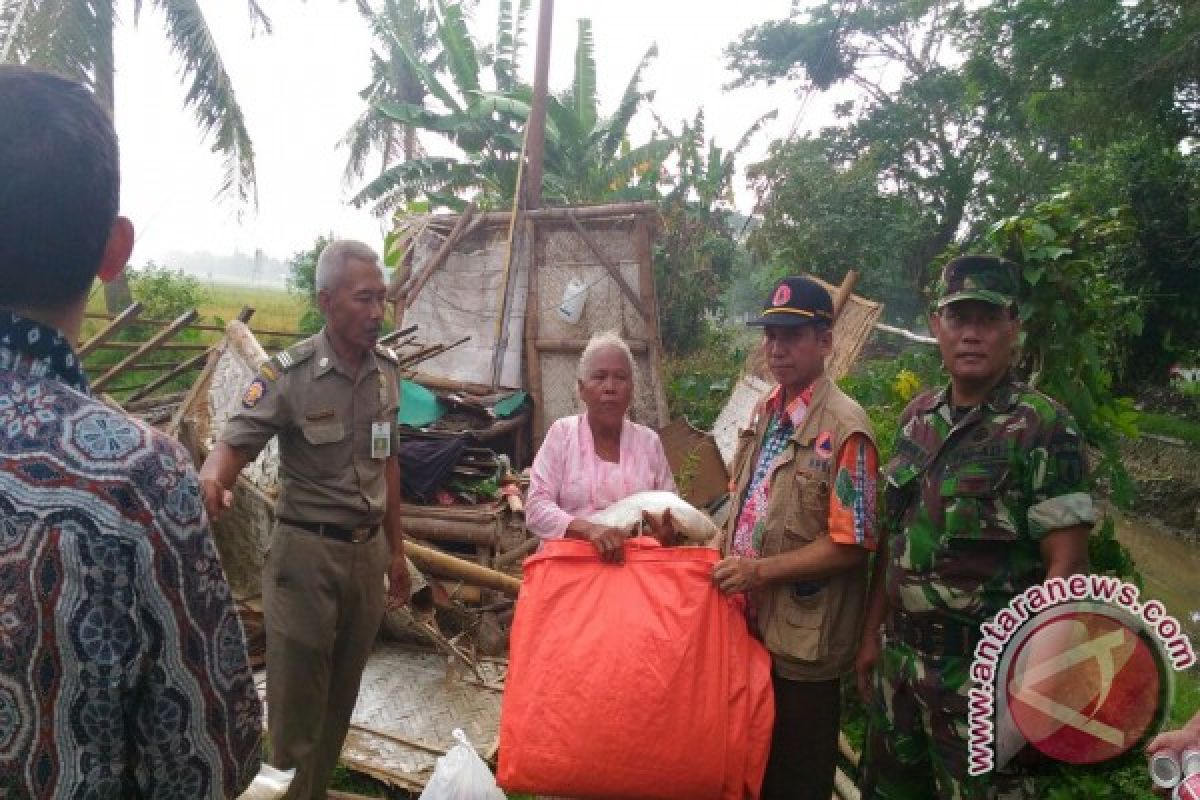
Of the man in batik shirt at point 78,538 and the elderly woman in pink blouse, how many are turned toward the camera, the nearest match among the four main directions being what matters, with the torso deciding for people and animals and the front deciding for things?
1

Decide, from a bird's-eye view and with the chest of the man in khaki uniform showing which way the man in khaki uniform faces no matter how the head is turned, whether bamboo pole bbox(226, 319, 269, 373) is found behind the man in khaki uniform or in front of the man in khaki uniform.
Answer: behind

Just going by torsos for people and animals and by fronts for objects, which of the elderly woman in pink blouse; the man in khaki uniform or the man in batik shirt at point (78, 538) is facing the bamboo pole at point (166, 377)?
the man in batik shirt

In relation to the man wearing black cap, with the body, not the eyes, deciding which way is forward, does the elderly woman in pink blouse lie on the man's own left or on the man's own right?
on the man's own right

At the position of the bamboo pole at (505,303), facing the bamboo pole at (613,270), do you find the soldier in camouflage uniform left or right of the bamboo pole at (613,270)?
right

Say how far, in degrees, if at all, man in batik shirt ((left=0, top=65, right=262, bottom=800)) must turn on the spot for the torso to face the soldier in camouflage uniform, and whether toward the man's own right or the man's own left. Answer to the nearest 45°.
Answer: approximately 90° to the man's own right

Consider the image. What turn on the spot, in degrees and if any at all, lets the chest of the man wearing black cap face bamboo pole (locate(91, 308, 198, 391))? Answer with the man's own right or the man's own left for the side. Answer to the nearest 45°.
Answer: approximately 90° to the man's own right

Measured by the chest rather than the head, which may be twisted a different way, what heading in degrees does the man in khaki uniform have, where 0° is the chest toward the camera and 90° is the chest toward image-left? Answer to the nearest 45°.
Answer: approximately 315°

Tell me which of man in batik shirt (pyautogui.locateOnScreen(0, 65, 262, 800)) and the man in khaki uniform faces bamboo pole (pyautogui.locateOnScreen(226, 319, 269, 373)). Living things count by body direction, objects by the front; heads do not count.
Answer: the man in batik shirt

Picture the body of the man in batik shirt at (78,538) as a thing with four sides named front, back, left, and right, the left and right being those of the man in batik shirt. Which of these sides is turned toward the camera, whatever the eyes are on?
back

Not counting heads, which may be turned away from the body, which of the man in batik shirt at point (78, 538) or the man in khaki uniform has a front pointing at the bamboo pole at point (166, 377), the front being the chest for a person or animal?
the man in batik shirt
